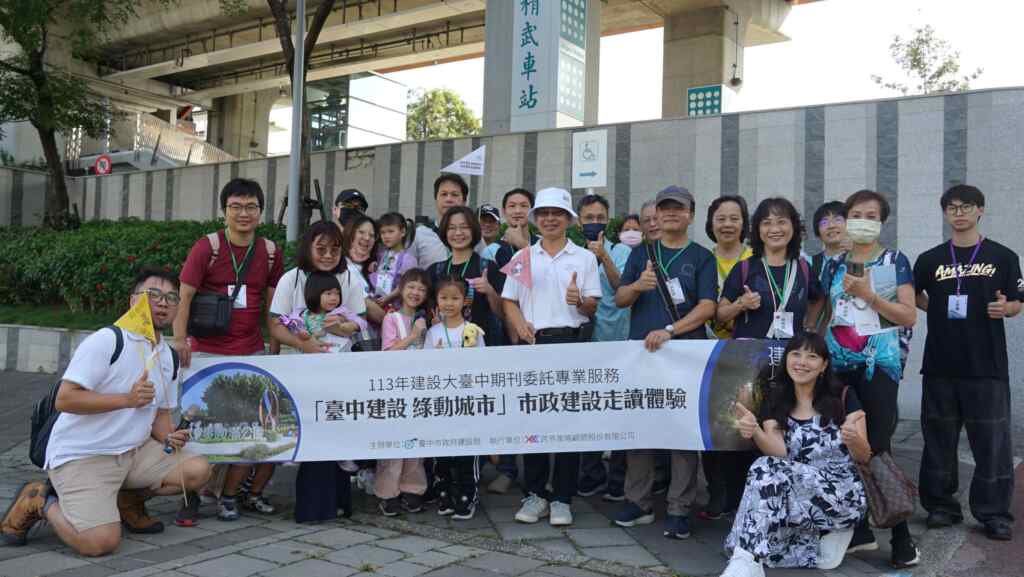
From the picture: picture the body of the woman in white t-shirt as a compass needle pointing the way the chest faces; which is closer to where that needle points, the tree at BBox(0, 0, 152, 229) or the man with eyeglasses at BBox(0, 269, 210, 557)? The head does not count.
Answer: the man with eyeglasses

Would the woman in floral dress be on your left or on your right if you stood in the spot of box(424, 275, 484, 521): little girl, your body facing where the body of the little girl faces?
on your left

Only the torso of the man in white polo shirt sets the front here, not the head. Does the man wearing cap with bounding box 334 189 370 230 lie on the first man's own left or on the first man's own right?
on the first man's own right

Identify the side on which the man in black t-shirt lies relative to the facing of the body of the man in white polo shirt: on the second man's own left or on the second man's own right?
on the second man's own left

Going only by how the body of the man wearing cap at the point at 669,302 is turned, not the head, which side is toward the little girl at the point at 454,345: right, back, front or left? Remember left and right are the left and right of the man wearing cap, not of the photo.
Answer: right

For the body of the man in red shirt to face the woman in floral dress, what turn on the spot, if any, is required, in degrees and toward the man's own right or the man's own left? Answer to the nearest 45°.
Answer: approximately 45° to the man's own left

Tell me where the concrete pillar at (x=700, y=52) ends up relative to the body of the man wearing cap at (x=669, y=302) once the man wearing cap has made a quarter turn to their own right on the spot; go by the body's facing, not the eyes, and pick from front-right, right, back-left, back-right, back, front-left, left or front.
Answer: right

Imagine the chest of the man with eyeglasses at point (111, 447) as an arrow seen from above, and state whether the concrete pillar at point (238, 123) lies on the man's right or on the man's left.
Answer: on the man's left

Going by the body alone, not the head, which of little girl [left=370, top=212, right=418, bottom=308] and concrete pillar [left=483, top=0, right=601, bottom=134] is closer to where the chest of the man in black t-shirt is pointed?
the little girl

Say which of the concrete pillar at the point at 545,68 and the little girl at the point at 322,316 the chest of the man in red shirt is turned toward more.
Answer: the little girl

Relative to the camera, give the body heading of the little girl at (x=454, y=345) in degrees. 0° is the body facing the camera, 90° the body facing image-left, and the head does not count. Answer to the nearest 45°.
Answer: approximately 0°

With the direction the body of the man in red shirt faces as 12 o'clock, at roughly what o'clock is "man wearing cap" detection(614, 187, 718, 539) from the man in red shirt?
The man wearing cap is roughly at 10 o'clock from the man in red shirt.

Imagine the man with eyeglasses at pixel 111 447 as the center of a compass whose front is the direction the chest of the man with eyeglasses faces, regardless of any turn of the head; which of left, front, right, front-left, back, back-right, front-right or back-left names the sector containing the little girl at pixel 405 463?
front-left
